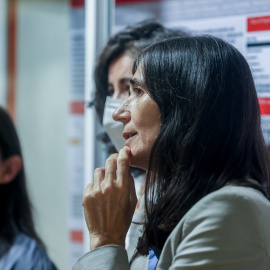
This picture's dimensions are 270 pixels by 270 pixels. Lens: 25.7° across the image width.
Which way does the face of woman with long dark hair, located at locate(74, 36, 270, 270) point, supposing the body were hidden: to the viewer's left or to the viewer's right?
to the viewer's left

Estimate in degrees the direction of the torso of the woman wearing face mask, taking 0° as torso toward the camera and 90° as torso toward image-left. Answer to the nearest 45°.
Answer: approximately 45°

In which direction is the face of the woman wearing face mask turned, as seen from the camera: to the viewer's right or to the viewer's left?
to the viewer's left

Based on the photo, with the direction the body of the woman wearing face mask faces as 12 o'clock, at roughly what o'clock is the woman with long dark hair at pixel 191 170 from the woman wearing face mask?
The woman with long dark hair is roughly at 10 o'clock from the woman wearing face mask.

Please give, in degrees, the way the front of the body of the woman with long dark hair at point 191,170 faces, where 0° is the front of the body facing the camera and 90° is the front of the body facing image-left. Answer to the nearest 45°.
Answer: approximately 90°
